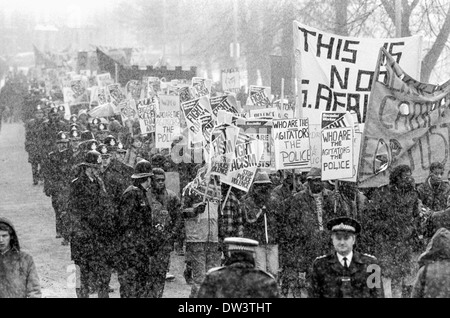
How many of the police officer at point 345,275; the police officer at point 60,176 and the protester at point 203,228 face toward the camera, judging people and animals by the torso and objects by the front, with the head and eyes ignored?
3

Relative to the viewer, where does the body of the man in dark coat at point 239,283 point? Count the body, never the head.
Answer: away from the camera

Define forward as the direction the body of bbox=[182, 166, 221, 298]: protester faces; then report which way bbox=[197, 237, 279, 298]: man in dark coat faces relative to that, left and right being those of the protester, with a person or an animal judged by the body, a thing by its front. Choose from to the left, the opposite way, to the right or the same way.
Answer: the opposite way

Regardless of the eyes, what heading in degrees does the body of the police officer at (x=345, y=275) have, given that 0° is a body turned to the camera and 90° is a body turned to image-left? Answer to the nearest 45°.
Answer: approximately 0°

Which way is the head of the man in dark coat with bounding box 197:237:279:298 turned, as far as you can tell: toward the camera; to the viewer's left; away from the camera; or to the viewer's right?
away from the camera

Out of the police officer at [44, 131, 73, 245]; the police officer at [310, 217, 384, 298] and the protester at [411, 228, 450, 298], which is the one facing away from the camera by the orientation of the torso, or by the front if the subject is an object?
the protester

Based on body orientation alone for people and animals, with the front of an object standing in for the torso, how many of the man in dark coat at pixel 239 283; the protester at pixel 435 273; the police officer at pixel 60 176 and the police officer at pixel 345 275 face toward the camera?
2

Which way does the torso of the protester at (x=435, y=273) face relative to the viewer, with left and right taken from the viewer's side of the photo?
facing away from the viewer

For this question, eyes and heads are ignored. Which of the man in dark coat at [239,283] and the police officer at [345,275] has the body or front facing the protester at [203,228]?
the man in dark coat

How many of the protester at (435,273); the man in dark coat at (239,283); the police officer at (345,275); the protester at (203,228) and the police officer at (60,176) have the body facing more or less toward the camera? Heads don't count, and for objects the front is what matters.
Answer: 3

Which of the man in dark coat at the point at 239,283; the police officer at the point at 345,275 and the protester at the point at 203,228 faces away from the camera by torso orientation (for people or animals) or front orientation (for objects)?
the man in dark coat
